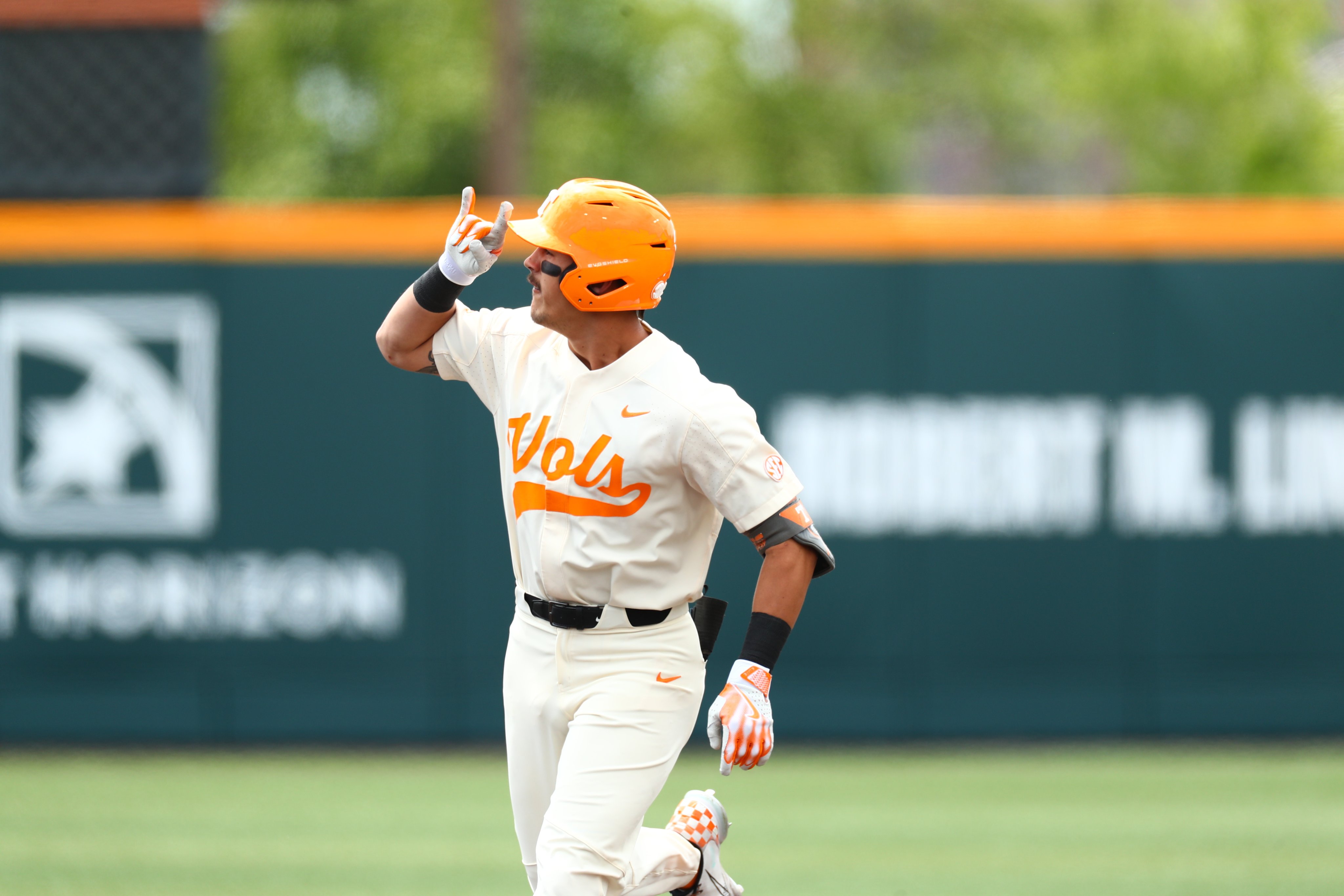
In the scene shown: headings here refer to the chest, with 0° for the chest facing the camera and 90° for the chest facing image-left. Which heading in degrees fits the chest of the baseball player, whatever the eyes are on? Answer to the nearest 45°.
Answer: approximately 45°

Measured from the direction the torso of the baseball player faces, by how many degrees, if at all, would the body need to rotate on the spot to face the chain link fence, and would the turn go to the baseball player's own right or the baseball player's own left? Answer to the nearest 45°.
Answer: approximately 90° to the baseball player's own right

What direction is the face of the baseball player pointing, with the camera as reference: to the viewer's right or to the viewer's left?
to the viewer's left
